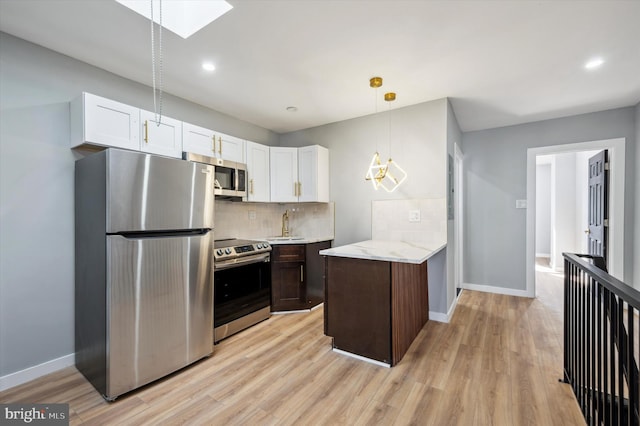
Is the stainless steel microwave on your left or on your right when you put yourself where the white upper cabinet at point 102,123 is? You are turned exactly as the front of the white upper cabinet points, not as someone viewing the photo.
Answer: on your left

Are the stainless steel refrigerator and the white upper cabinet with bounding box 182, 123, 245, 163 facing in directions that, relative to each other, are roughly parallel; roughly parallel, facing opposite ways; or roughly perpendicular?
roughly parallel

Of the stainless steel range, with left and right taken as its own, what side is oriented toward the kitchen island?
front

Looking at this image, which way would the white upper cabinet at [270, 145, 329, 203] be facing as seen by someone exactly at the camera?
facing the viewer and to the left of the viewer

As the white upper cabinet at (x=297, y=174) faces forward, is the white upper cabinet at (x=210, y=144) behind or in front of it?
in front

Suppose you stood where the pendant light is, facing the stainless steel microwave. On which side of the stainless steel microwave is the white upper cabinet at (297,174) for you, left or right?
right

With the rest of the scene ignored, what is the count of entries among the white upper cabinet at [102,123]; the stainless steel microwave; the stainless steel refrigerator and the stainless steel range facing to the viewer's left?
0

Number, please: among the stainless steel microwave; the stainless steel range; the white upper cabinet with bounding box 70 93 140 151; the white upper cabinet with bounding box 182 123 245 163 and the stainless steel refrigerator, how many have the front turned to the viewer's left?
0

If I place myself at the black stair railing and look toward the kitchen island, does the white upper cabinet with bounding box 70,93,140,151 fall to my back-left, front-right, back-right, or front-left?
front-left

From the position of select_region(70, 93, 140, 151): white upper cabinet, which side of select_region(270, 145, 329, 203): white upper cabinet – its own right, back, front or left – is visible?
front

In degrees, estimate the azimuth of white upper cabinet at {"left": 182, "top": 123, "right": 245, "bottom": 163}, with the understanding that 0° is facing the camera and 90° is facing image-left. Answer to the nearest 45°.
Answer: approximately 315°

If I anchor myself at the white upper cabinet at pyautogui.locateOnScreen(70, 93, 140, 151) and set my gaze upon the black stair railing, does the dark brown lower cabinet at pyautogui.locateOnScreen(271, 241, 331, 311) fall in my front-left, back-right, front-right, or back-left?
front-left

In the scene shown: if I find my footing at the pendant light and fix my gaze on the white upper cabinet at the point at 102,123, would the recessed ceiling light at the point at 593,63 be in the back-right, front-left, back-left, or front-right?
back-left
